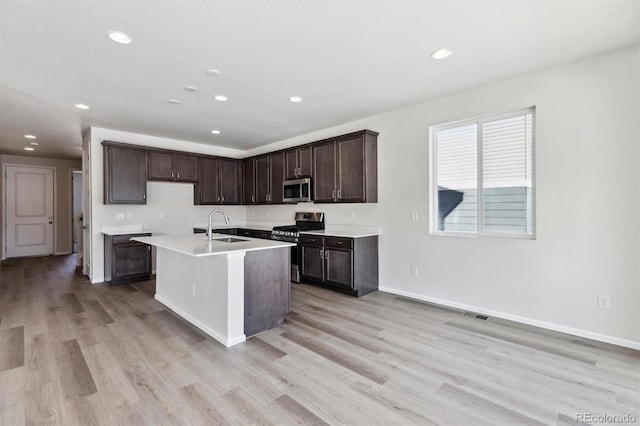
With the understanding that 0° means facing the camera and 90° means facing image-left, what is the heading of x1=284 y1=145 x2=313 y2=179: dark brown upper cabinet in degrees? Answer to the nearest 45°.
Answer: approximately 45°

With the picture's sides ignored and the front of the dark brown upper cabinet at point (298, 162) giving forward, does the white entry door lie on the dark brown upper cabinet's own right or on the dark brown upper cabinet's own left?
on the dark brown upper cabinet's own right

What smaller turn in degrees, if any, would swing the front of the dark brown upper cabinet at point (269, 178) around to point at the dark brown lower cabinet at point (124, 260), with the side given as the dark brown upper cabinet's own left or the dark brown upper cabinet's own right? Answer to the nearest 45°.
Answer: approximately 45° to the dark brown upper cabinet's own right

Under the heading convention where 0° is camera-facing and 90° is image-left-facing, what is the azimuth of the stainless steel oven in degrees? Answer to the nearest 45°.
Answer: approximately 45°

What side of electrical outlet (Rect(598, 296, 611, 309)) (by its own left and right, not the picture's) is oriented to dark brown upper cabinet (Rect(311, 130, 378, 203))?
right

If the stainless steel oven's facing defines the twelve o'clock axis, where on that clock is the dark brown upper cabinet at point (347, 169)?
The dark brown upper cabinet is roughly at 9 o'clock from the stainless steel oven.

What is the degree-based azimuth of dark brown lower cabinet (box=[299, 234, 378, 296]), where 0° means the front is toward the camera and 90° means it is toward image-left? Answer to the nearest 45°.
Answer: approximately 45°

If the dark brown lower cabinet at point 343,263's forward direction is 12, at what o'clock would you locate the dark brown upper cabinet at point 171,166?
The dark brown upper cabinet is roughly at 2 o'clock from the dark brown lower cabinet.
